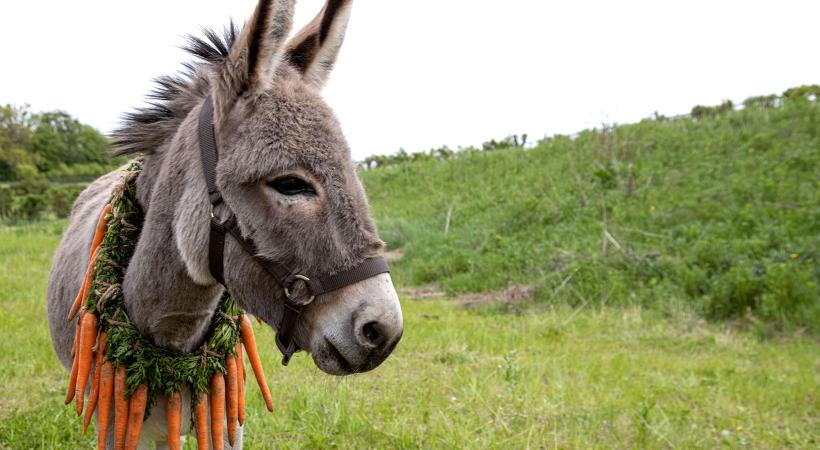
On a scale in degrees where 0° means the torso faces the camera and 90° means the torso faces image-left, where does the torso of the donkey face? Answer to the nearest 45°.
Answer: approximately 315°
